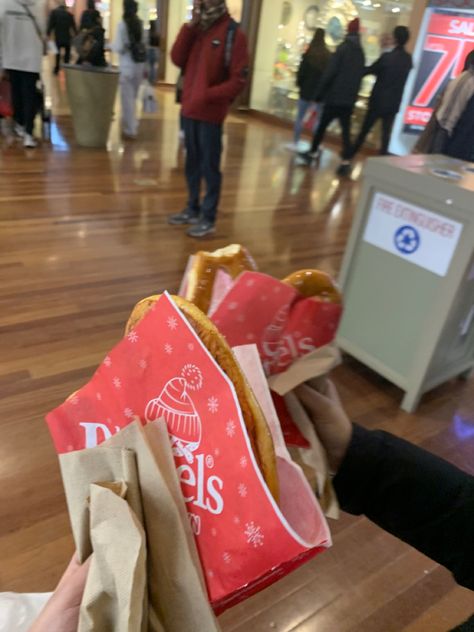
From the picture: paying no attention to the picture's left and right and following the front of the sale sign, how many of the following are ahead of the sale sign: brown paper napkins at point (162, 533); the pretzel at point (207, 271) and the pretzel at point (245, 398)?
3

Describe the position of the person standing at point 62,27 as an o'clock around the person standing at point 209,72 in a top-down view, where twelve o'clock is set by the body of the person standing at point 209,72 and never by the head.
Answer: the person standing at point 62,27 is roughly at 4 o'clock from the person standing at point 209,72.

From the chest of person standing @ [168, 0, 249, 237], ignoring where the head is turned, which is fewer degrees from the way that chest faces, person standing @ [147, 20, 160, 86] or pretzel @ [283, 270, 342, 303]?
the pretzel

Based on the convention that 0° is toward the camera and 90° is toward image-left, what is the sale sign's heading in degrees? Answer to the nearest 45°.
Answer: approximately 0°

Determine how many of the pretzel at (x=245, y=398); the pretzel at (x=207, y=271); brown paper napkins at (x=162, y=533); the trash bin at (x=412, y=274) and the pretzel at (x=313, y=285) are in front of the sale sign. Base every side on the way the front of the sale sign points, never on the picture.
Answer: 5

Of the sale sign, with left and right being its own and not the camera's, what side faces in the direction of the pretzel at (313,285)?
front

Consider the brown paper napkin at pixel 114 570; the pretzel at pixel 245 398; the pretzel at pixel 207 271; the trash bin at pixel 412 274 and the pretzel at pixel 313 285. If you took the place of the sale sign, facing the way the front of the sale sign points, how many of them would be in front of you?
5

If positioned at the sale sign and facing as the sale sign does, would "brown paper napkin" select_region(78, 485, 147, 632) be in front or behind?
in front

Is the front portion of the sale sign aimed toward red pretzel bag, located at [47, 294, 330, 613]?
yes

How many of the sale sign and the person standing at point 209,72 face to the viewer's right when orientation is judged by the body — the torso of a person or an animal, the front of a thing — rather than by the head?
0

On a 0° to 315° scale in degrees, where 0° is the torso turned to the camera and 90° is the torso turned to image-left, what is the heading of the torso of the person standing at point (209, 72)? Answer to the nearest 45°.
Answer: approximately 45°

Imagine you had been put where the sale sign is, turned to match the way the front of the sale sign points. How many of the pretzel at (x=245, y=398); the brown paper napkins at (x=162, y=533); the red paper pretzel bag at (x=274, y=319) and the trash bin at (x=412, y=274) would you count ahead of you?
4

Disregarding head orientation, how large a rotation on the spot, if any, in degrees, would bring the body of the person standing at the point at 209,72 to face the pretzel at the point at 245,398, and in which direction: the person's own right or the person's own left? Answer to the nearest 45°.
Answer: approximately 45° to the person's own left

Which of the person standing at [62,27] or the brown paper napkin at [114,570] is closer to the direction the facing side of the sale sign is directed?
the brown paper napkin

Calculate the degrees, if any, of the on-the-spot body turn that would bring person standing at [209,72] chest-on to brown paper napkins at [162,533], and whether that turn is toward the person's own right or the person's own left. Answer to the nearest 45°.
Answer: approximately 45° to the person's own left
